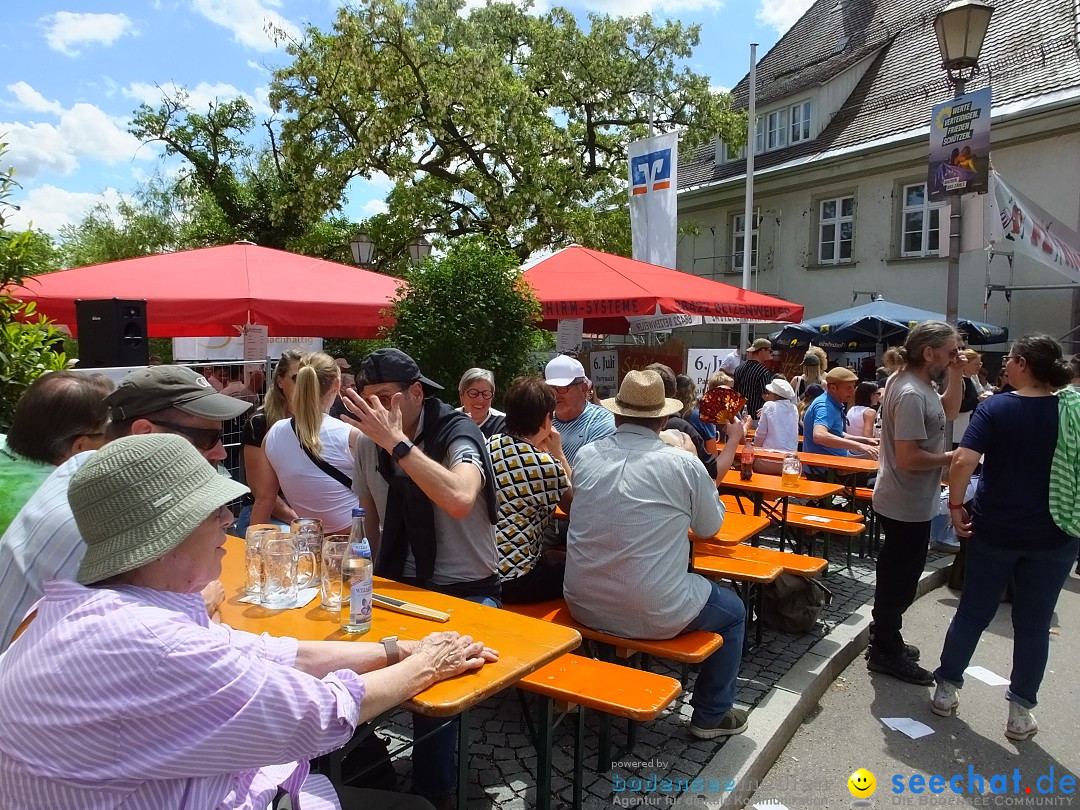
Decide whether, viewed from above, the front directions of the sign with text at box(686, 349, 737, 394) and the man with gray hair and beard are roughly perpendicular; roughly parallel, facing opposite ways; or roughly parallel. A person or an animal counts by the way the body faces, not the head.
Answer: roughly perpendicular

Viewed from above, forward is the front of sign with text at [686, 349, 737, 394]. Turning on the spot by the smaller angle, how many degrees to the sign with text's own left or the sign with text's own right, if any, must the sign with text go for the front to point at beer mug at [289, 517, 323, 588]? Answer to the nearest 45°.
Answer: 0° — it already faces it

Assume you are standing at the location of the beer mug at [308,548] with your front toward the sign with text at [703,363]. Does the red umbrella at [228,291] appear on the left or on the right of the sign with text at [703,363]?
left
